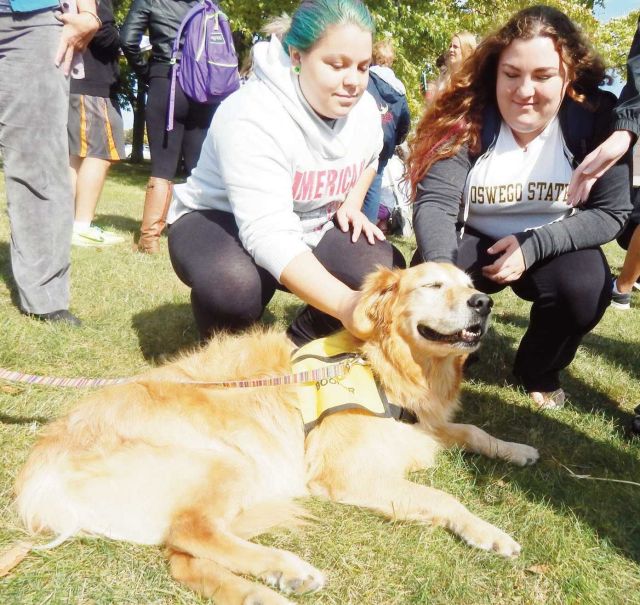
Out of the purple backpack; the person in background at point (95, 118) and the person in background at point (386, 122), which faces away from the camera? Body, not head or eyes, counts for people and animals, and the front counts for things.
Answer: the person in background at point (386, 122)

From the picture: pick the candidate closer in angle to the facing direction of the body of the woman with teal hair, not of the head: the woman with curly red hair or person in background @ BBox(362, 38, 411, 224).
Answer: the woman with curly red hair

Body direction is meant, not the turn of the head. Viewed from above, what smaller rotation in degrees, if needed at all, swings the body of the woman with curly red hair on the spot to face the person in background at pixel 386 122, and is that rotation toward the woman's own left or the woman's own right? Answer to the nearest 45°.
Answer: approximately 135° to the woman's own right

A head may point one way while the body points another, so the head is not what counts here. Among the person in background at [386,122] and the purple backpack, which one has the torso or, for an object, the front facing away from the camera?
the person in background

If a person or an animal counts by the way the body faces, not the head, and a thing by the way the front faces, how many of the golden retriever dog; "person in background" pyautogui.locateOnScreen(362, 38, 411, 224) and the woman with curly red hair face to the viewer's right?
1

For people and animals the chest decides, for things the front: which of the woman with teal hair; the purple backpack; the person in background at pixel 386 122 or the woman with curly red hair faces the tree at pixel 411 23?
the person in background

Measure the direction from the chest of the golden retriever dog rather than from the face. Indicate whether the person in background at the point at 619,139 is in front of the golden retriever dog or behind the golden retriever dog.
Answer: in front

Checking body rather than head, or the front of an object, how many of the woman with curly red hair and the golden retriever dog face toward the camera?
1

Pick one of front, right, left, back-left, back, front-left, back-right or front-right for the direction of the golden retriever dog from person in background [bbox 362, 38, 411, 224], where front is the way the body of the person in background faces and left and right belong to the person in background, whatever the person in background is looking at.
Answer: back

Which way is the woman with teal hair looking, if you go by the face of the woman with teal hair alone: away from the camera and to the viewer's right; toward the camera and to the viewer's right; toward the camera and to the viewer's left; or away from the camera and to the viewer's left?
toward the camera and to the viewer's right

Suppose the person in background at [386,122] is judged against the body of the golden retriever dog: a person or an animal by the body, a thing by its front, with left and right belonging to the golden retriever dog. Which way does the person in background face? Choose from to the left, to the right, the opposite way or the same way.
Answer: to the left
